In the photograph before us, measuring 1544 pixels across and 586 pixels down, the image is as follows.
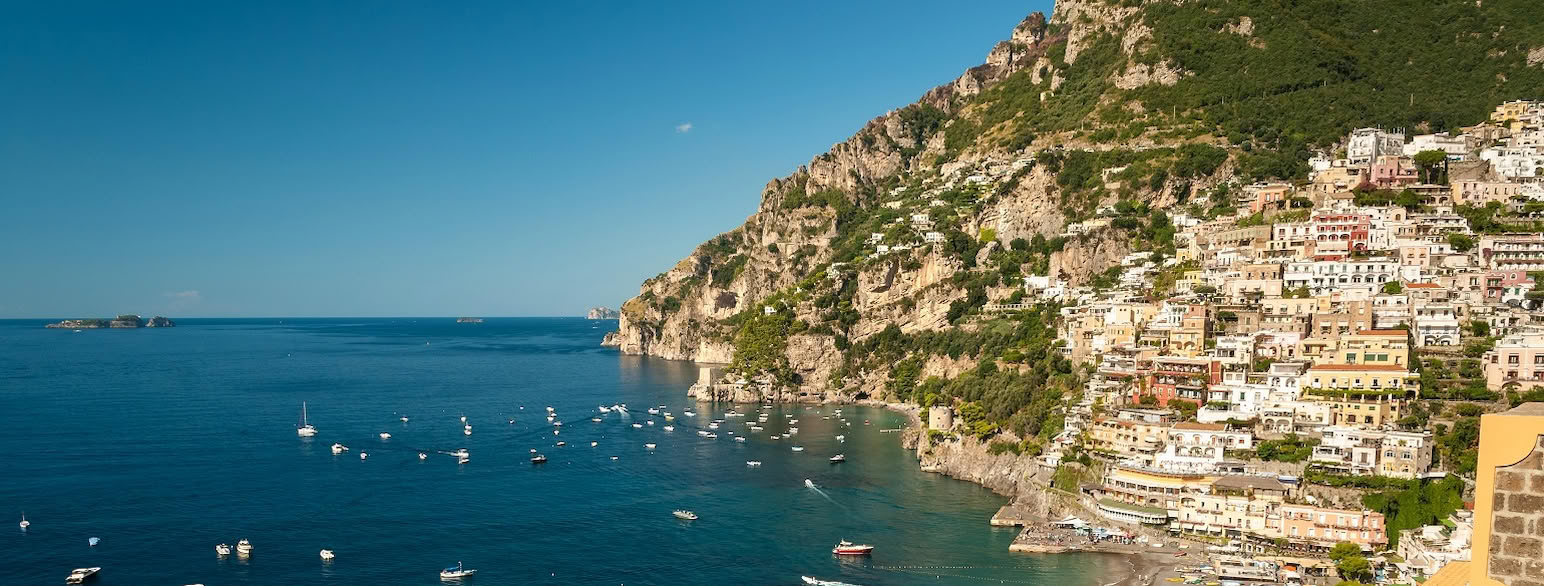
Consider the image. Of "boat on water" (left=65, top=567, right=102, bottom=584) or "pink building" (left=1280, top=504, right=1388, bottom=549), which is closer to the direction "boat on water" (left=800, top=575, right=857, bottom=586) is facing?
the boat on water

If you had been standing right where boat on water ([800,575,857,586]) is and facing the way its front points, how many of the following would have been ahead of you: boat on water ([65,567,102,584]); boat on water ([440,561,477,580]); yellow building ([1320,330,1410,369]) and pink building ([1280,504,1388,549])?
2

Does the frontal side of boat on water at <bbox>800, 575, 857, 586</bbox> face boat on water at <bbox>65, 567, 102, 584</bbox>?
yes

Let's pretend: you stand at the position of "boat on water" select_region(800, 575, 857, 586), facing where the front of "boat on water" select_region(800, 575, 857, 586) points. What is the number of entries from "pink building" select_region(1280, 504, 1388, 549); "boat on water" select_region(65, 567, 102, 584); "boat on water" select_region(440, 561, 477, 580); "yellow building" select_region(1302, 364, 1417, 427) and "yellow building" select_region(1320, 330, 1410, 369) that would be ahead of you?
2

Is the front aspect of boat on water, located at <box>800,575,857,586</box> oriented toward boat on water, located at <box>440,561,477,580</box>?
yes

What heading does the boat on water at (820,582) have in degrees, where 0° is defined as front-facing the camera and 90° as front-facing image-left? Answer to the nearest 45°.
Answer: approximately 90°

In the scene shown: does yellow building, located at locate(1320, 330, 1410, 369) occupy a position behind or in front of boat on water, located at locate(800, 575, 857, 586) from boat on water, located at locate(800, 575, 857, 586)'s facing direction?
behind

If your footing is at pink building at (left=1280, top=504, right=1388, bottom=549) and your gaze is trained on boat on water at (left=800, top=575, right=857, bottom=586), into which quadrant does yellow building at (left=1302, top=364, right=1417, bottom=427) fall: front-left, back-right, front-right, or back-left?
back-right

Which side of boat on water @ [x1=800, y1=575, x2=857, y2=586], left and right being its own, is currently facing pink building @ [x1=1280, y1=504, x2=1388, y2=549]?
back

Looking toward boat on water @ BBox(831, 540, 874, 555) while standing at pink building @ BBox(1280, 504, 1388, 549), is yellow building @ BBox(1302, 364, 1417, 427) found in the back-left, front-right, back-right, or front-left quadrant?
back-right

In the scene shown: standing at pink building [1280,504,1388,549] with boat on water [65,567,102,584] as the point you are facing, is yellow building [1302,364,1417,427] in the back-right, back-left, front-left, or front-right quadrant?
back-right
